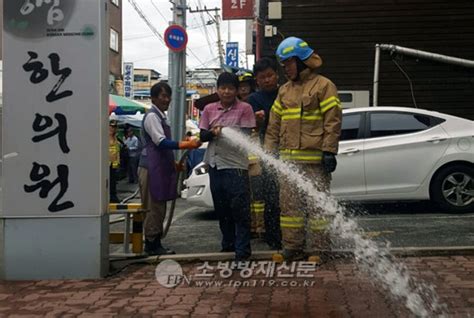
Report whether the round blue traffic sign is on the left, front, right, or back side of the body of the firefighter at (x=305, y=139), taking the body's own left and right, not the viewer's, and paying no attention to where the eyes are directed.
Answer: right

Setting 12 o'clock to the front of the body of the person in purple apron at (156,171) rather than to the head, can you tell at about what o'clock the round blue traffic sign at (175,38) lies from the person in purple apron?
The round blue traffic sign is roughly at 9 o'clock from the person in purple apron.

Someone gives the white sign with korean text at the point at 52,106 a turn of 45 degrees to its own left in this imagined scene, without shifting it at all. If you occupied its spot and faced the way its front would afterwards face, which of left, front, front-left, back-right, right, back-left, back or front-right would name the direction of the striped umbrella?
back-left

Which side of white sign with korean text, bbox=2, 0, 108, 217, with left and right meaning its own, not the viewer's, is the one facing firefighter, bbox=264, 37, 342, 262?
left

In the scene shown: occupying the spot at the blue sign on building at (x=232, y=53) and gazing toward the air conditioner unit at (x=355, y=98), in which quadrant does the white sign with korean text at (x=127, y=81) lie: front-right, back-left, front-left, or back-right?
back-right

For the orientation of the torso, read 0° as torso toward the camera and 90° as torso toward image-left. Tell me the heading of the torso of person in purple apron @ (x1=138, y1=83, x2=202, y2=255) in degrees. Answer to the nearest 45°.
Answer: approximately 270°

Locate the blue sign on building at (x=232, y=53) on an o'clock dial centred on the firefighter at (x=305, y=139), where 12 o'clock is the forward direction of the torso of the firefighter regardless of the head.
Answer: The blue sign on building is roughly at 4 o'clock from the firefighter.
